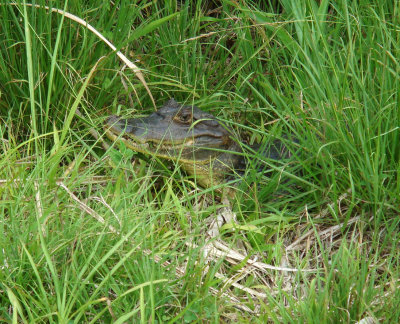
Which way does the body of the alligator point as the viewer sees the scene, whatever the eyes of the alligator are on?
to the viewer's left
